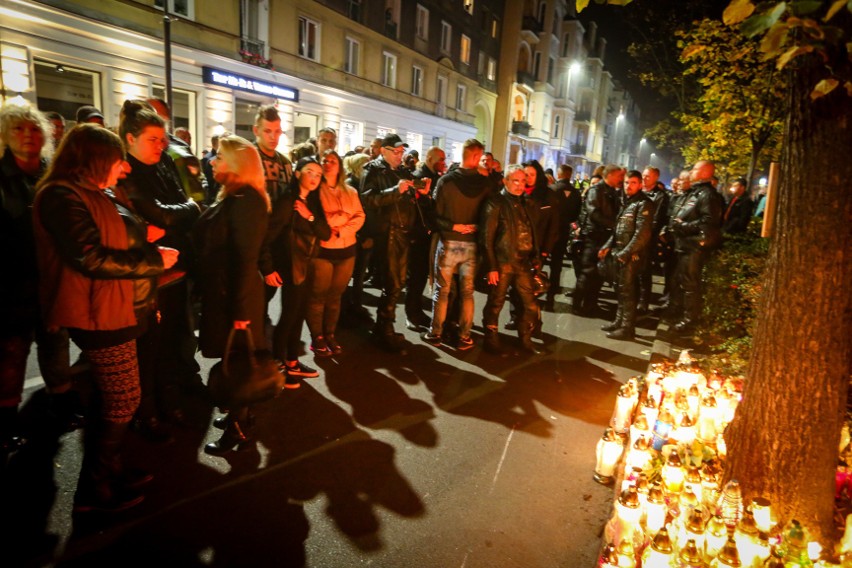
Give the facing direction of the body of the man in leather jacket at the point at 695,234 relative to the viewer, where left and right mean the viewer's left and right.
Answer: facing to the left of the viewer

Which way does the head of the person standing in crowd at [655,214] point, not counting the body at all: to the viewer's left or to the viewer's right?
to the viewer's left

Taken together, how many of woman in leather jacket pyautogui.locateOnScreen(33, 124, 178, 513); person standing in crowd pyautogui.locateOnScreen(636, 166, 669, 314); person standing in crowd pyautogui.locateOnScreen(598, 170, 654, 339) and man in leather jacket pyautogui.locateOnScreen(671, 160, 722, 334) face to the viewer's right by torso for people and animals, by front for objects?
1

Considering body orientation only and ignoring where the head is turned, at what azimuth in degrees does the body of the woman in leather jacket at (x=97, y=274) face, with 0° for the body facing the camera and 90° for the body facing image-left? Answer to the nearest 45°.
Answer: approximately 270°

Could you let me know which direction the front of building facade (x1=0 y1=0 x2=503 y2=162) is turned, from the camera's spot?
facing the viewer and to the right of the viewer

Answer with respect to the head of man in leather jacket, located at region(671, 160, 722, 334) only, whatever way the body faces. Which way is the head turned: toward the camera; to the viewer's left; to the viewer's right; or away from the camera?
to the viewer's left

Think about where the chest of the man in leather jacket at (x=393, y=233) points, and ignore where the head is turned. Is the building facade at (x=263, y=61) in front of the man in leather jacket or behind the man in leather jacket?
behind

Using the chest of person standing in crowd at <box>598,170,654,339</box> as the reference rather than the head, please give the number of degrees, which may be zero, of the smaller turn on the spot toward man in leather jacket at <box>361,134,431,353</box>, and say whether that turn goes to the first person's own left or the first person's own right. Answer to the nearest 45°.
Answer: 0° — they already face them

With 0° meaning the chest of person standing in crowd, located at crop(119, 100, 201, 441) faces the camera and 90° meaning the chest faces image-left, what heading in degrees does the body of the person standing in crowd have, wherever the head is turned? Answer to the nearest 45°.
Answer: approximately 315°

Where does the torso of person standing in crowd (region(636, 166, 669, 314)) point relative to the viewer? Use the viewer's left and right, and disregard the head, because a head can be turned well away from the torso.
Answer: facing the viewer and to the left of the viewer
